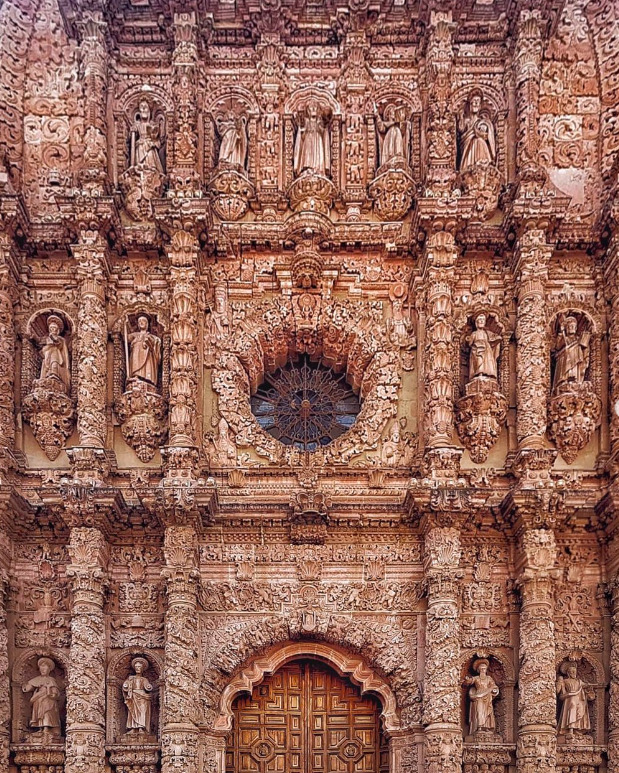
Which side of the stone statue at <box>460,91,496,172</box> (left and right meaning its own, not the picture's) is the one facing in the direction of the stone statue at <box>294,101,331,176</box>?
right

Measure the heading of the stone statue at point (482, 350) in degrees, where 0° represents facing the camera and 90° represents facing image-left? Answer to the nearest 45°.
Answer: approximately 0°

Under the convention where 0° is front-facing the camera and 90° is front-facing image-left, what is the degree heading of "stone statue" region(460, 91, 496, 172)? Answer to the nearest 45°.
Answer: approximately 0°
